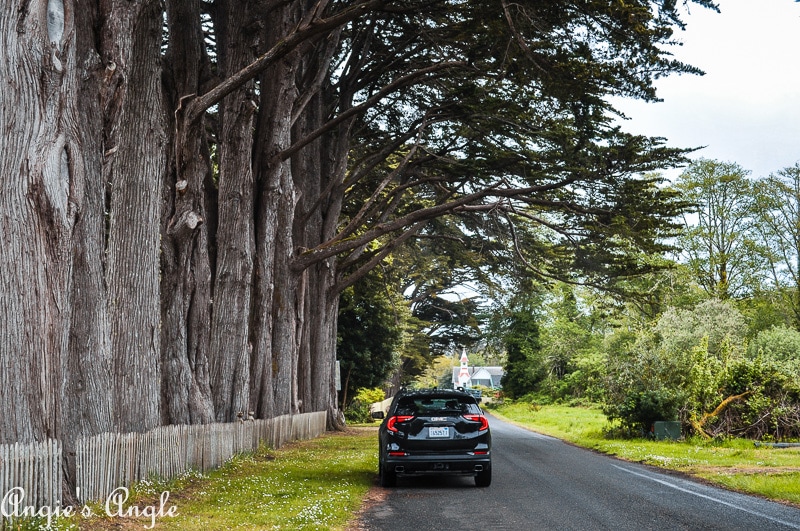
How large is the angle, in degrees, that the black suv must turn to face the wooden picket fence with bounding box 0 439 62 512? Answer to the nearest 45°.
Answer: approximately 135° to its left

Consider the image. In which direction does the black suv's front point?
away from the camera

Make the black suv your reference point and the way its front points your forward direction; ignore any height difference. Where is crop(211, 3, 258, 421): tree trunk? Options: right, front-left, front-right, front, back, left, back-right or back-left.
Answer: front-left

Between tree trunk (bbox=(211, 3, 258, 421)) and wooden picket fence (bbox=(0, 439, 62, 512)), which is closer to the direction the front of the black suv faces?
the tree trunk

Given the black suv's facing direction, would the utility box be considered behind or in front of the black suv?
in front

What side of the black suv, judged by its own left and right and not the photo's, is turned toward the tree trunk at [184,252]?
left

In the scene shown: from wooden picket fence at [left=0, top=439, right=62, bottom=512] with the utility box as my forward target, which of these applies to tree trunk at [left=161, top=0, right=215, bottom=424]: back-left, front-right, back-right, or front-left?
front-left

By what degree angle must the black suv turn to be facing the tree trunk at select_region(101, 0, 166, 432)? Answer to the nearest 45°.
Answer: approximately 90° to its left

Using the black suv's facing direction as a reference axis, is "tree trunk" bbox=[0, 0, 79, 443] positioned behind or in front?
behind

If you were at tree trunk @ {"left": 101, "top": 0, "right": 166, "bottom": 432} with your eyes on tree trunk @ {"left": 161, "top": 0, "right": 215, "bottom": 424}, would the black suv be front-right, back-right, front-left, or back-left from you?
front-right

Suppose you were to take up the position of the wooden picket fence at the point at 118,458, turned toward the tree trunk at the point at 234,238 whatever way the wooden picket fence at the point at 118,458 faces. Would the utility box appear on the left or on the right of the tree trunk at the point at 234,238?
right
